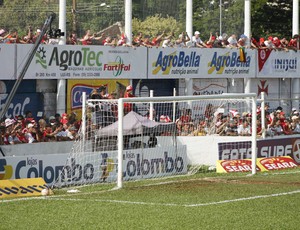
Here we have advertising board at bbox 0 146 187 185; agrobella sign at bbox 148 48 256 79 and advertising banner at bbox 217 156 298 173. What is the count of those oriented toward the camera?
3

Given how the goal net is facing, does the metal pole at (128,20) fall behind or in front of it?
behind

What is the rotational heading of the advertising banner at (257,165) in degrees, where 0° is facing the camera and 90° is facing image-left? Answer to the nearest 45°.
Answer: approximately 0°

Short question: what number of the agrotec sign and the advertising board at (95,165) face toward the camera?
2

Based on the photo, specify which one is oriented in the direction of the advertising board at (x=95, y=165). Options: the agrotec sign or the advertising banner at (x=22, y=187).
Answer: the agrotec sign

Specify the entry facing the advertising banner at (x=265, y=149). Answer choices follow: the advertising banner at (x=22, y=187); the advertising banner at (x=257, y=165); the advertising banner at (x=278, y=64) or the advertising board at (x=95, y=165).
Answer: the advertising banner at (x=278, y=64)

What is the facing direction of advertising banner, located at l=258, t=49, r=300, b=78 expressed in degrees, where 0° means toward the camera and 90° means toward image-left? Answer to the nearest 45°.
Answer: approximately 0°

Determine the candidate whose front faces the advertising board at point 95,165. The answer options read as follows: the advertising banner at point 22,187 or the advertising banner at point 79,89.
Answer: the advertising banner at point 79,89
